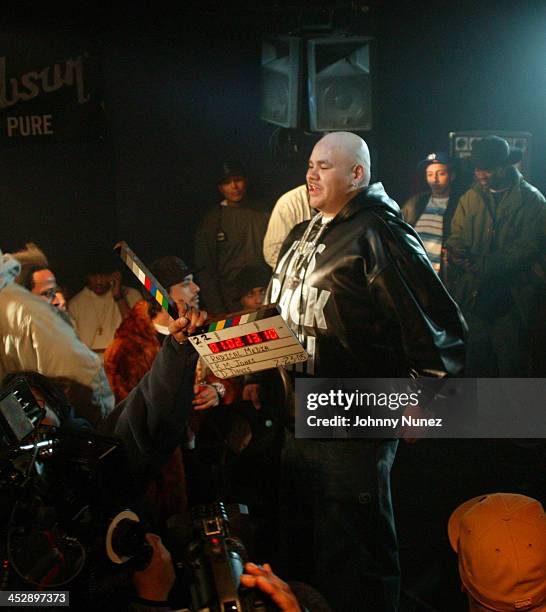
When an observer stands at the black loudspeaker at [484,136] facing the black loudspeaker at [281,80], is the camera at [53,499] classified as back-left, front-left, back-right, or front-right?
front-left

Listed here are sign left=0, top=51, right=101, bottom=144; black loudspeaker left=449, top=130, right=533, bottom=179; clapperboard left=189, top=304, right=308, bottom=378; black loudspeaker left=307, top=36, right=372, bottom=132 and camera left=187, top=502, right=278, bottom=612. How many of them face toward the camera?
4

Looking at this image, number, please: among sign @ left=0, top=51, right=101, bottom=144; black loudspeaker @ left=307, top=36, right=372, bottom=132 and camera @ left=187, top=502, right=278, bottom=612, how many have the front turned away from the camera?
1

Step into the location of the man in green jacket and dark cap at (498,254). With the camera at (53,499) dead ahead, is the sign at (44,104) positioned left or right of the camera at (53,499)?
right

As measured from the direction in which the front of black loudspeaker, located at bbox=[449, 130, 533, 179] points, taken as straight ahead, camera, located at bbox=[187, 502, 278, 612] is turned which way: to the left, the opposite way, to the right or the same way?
the opposite way

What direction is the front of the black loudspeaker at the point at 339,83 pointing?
toward the camera

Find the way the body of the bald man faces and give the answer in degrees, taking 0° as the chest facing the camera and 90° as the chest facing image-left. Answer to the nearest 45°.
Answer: approximately 45°

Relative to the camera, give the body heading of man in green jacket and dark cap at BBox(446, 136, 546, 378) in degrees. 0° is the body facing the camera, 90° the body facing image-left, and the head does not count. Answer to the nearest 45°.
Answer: approximately 45°

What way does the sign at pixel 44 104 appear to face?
toward the camera

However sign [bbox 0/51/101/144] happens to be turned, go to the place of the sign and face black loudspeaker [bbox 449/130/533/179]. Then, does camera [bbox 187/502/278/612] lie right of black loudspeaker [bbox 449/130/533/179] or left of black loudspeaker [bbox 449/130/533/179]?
right

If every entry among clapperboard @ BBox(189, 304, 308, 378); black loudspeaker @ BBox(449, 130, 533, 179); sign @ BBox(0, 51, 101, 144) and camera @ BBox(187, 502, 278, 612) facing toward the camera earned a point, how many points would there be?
3
